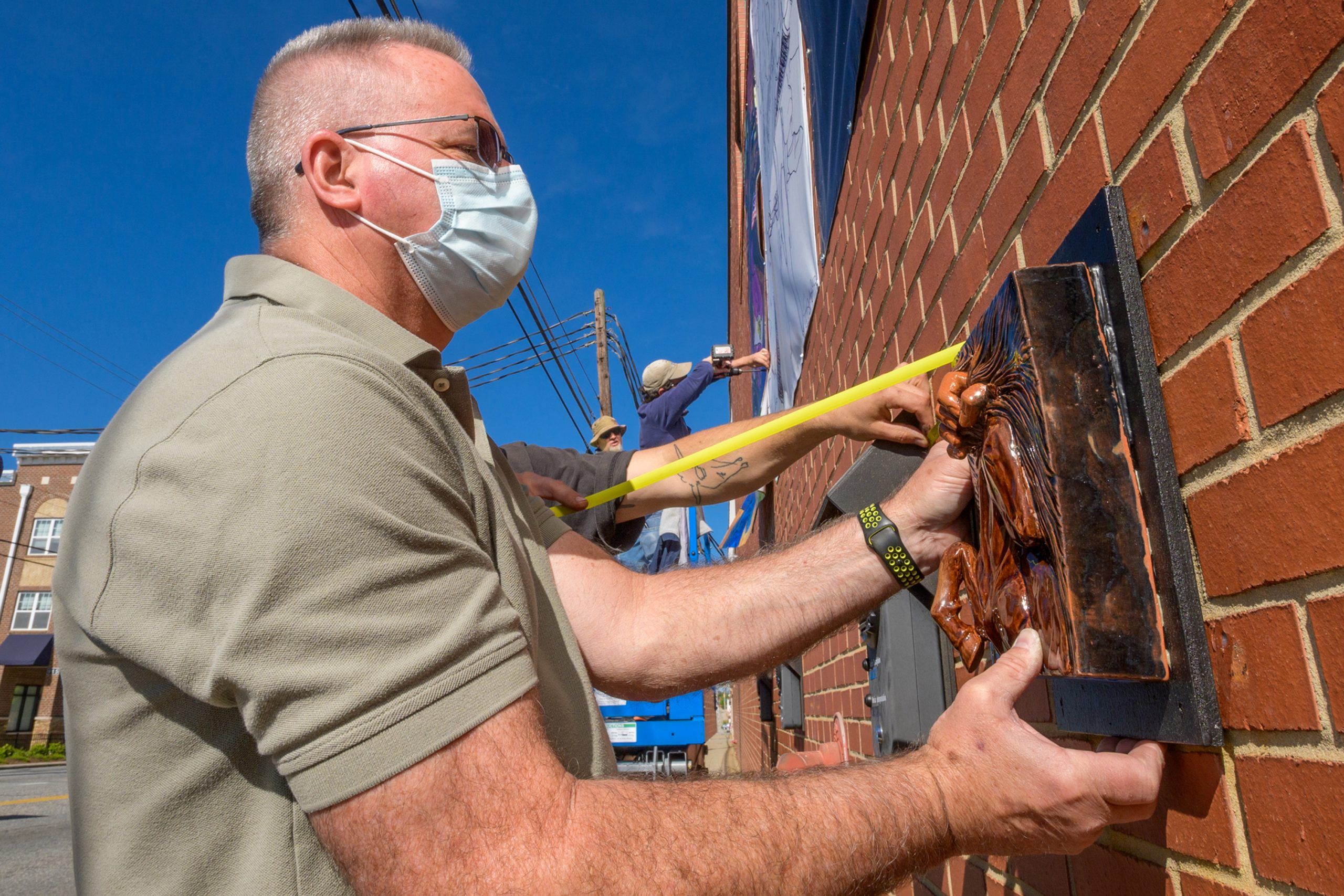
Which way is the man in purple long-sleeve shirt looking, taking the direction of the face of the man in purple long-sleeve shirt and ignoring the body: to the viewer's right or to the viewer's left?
to the viewer's right

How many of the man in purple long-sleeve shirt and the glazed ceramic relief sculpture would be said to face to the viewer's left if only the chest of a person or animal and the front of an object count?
1

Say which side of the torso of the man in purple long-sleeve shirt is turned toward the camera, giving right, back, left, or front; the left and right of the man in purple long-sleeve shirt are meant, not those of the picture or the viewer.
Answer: right

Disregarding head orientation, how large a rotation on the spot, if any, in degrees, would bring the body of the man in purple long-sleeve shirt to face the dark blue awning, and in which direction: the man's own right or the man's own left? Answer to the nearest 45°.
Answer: approximately 135° to the man's own left

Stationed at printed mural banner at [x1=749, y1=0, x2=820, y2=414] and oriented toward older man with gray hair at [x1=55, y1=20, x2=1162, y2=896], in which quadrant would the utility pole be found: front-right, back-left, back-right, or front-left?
back-right

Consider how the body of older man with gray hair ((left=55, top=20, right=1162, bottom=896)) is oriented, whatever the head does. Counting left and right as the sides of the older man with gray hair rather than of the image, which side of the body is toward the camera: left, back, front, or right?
right

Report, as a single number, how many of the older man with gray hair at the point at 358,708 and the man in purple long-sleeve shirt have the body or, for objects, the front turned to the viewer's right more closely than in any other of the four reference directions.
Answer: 2

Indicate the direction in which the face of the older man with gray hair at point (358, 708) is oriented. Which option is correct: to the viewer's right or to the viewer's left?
to the viewer's right

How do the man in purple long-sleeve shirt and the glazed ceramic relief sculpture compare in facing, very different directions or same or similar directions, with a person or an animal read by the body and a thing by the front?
very different directions

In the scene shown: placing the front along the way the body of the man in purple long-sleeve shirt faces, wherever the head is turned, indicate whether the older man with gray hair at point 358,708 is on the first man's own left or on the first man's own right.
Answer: on the first man's own right

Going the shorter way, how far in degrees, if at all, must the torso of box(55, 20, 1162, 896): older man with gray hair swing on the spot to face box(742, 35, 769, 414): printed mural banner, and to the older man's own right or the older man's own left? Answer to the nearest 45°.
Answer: approximately 90° to the older man's own left
